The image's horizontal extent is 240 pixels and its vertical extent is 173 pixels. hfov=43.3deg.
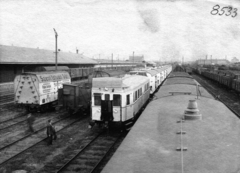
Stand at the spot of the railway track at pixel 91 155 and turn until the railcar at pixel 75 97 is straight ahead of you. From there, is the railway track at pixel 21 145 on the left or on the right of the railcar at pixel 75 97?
left

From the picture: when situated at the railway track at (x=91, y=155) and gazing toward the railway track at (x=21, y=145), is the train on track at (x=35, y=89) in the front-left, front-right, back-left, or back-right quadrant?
front-right
